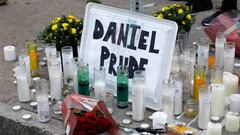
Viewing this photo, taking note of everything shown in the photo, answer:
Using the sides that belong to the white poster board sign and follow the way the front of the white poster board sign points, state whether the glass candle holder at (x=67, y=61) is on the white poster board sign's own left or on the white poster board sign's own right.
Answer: on the white poster board sign's own right

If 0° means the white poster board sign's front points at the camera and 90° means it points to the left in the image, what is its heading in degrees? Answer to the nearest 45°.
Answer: approximately 0°

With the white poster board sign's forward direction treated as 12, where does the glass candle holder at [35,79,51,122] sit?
The glass candle holder is roughly at 2 o'clock from the white poster board sign.

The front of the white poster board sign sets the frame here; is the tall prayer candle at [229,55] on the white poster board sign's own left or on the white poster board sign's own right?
on the white poster board sign's own left

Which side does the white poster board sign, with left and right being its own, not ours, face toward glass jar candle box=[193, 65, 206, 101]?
left

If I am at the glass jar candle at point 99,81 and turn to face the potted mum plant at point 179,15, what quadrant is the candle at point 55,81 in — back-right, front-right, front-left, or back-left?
back-left

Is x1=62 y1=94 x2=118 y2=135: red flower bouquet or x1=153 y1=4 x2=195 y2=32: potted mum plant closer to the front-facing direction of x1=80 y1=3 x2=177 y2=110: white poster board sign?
the red flower bouquet

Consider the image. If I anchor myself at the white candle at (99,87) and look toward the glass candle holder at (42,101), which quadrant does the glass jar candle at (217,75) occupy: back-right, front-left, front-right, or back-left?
back-left

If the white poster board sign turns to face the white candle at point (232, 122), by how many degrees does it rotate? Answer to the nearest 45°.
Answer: approximately 45° to its left

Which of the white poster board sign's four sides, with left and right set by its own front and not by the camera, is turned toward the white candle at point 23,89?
right

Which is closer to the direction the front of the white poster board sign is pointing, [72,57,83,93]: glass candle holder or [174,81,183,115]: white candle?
the white candle

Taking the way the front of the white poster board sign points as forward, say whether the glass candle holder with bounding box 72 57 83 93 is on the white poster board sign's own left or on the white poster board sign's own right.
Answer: on the white poster board sign's own right

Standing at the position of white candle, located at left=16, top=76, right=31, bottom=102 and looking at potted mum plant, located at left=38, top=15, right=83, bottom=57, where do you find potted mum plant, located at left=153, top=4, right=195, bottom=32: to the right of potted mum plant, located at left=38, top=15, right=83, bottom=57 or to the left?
right

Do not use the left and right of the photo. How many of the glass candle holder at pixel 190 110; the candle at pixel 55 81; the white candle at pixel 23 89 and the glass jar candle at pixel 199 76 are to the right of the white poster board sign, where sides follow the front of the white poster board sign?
2

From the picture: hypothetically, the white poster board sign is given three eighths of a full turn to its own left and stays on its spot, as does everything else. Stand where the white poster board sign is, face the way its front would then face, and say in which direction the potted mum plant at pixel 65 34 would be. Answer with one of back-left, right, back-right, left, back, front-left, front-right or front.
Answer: left
